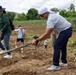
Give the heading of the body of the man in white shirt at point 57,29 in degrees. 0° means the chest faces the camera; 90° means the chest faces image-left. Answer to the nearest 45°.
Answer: approximately 90°
